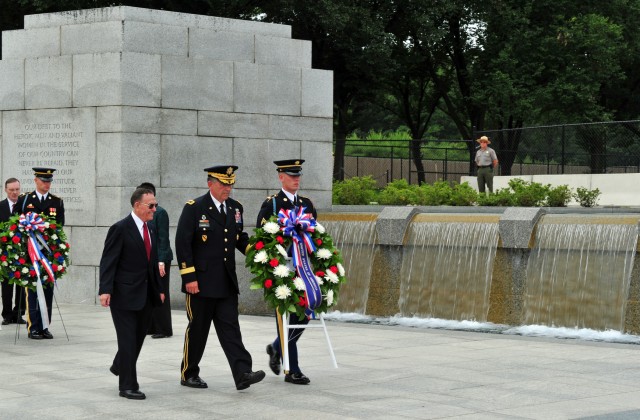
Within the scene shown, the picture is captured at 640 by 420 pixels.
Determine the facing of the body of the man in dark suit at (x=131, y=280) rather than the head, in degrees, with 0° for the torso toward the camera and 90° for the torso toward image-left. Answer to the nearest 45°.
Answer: approximately 315°

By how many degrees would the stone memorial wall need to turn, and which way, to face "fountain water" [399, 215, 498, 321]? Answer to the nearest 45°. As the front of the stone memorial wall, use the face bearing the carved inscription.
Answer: approximately 135° to its left

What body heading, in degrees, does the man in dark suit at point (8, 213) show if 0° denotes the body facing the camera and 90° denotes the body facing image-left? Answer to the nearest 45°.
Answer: approximately 315°

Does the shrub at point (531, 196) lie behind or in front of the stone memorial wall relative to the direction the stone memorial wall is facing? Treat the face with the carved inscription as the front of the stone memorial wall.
behind

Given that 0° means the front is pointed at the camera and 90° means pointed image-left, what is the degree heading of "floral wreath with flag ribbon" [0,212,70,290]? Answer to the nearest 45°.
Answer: approximately 0°
